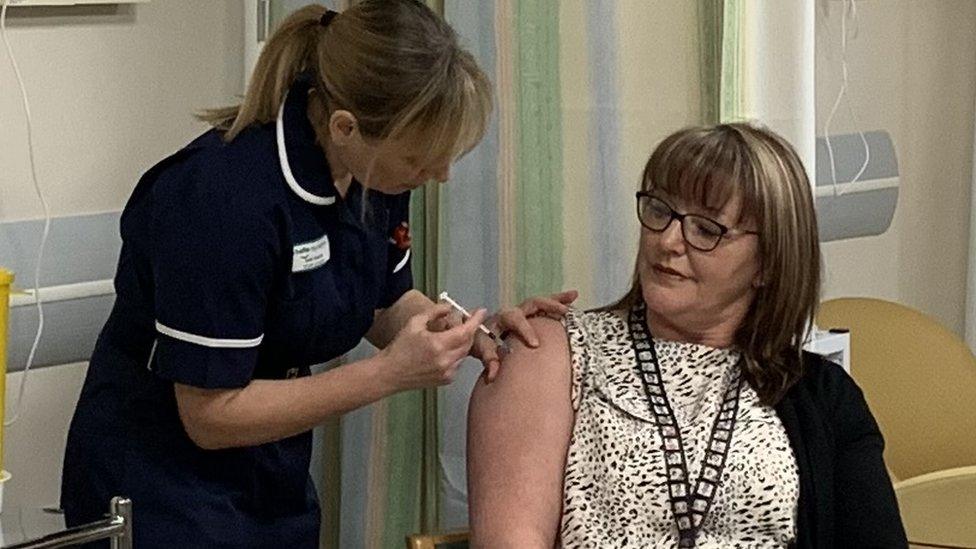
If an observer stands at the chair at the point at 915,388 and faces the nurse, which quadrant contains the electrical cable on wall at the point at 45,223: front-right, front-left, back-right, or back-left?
front-right

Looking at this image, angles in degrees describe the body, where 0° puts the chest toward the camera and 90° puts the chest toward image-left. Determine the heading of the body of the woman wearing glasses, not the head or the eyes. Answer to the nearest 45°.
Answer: approximately 0°

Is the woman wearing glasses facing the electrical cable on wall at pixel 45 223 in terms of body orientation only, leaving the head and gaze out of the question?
no

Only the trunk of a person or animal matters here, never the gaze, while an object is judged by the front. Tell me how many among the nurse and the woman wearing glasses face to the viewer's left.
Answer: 0

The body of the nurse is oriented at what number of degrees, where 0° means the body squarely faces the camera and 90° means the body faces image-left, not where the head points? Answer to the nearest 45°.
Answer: approximately 315°
